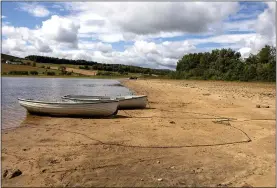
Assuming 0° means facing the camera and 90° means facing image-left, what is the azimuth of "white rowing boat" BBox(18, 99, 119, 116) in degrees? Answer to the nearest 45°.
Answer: approximately 90°
